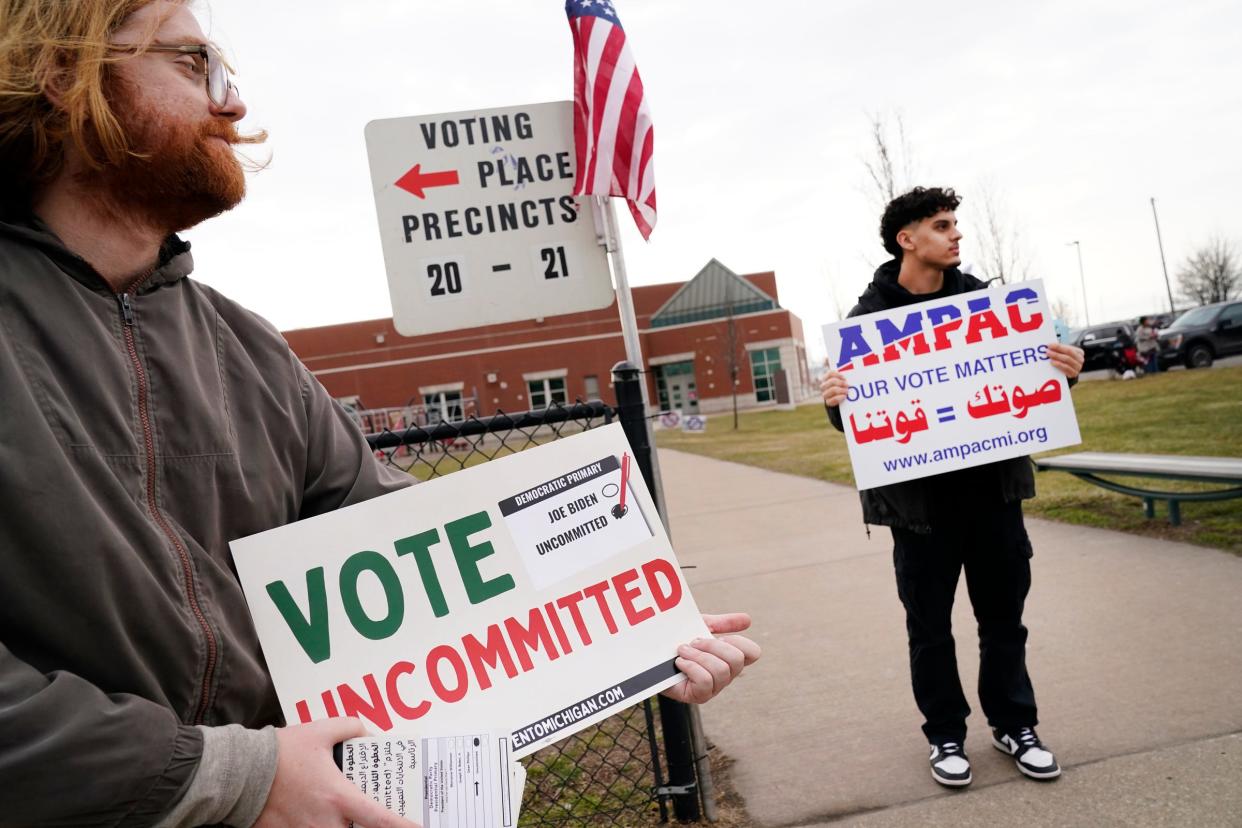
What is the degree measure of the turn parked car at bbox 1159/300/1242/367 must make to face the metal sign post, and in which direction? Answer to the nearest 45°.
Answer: approximately 45° to its left

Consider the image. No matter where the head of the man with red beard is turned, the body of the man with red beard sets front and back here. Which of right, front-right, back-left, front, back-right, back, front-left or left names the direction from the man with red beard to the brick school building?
back-left

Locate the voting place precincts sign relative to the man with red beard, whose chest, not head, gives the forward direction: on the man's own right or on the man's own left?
on the man's own left

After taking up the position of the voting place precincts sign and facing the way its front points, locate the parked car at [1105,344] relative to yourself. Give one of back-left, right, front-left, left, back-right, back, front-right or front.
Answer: back-left

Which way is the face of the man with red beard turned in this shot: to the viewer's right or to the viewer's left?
to the viewer's right

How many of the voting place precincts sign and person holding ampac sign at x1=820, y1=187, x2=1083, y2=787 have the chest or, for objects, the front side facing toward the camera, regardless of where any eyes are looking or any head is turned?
2

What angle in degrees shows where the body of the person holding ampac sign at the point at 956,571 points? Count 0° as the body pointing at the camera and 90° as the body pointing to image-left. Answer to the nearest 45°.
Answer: approximately 0°

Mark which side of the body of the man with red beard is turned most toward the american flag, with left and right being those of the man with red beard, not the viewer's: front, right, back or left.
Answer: left

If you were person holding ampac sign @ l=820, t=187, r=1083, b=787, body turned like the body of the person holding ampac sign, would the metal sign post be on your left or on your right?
on your right

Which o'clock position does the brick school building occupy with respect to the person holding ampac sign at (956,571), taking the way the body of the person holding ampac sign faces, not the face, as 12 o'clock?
The brick school building is roughly at 5 o'clock from the person holding ampac sign.
